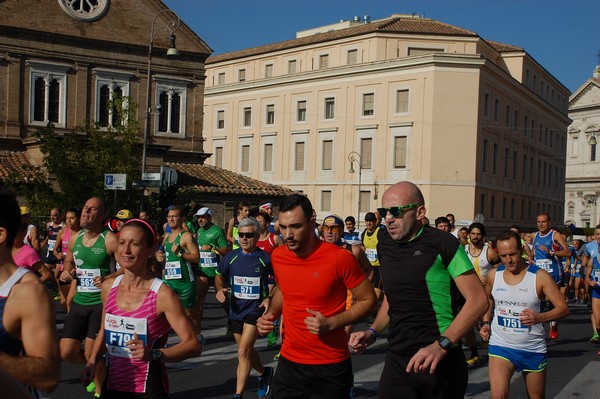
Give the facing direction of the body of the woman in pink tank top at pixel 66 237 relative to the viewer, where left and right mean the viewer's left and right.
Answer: facing the viewer and to the left of the viewer

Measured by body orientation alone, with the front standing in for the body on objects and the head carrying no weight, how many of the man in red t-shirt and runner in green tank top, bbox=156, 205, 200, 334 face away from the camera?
0

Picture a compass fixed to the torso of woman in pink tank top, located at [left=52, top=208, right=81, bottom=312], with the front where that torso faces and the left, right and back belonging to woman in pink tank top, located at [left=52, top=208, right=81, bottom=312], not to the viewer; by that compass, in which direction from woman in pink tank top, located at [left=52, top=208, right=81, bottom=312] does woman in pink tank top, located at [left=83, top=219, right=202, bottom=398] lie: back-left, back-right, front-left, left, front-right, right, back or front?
front-left

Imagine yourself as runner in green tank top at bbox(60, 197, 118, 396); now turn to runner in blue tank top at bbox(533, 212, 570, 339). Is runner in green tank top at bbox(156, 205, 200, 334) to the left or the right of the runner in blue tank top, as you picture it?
left

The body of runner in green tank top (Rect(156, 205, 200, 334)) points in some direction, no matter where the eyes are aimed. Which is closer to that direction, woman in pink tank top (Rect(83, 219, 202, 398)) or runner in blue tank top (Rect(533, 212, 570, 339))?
the woman in pink tank top

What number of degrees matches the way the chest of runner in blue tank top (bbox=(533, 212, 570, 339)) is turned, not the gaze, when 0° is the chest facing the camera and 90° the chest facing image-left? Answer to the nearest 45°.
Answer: approximately 45°

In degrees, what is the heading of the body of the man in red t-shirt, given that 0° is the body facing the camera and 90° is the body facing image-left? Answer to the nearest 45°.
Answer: approximately 45°

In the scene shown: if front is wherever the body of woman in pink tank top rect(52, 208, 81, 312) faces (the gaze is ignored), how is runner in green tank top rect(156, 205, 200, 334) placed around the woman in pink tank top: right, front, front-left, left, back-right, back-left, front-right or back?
left
